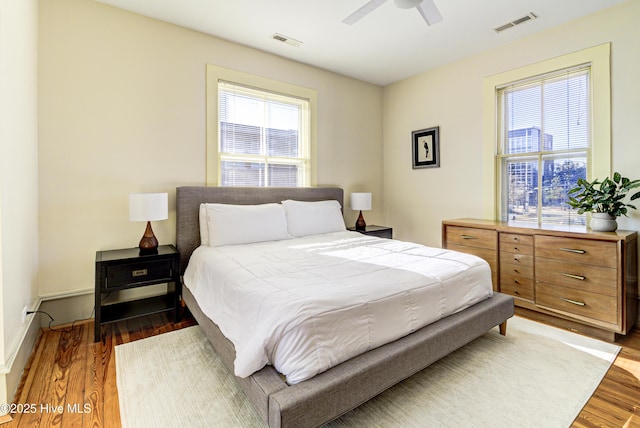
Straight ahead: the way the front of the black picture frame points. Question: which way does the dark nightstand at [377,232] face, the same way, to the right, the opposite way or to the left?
to the left

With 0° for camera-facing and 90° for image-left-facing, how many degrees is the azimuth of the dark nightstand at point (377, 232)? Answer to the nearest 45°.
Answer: approximately 315°

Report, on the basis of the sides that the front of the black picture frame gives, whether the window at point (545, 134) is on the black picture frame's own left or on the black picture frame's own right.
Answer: on the black picture frame's own left

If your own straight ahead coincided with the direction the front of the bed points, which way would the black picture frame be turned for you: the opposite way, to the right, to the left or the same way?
to the right

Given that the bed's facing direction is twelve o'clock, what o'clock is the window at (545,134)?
The window is roughly at 9 o'clock from the bed.

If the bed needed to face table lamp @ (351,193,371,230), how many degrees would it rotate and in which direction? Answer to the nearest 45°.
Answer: approximately 135° to its left

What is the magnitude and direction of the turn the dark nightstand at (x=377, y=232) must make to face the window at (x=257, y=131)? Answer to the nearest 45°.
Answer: approximately 90° to its right
